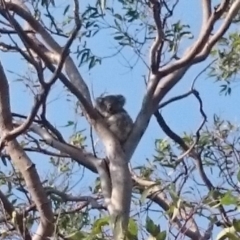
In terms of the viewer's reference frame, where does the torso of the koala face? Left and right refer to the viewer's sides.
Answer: facing the viewer and to the left of the viewer
